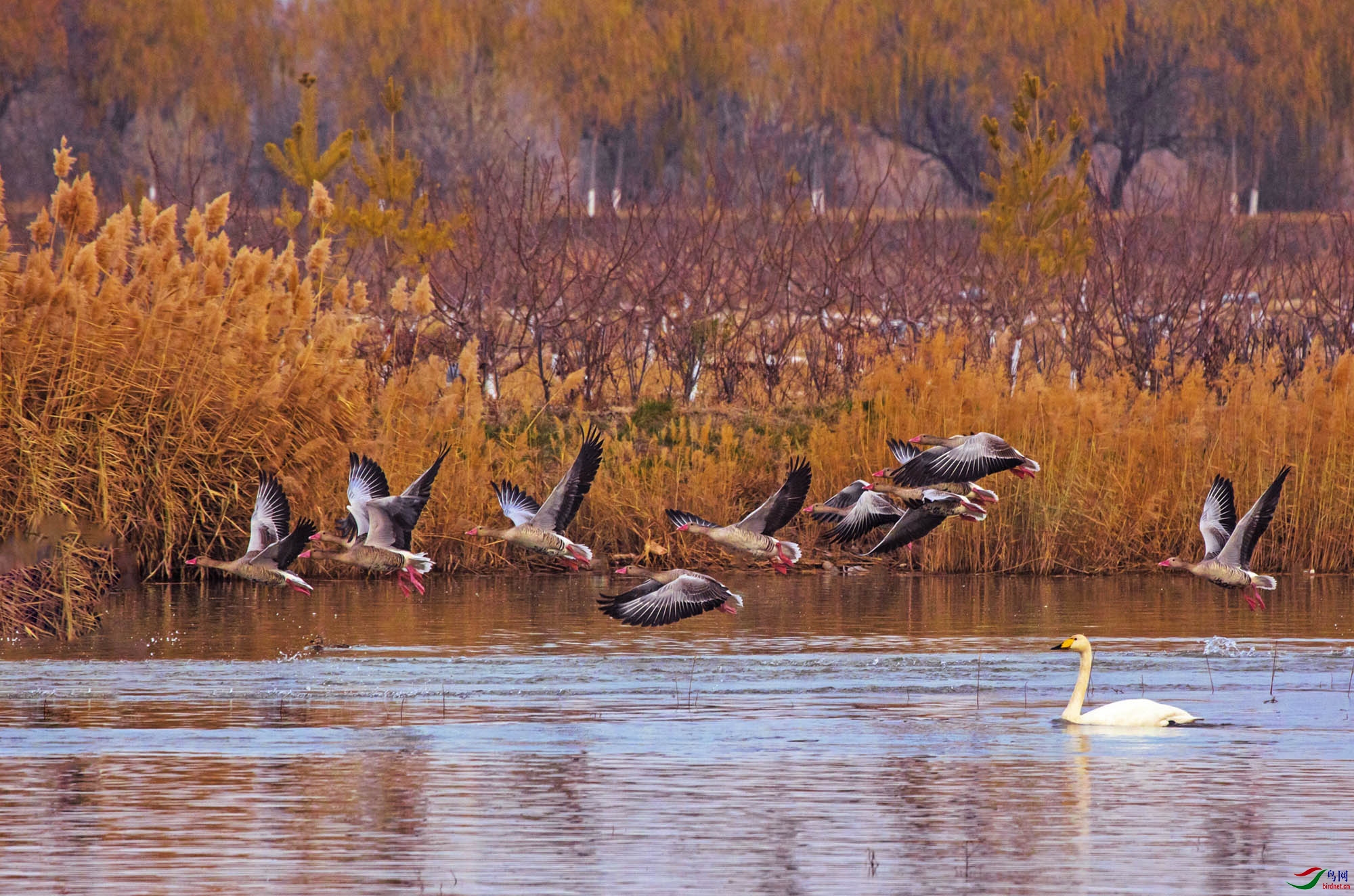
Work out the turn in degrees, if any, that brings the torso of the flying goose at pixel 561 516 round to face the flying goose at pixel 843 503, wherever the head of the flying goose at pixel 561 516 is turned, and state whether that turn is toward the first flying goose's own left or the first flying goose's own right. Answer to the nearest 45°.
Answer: approximately 180°

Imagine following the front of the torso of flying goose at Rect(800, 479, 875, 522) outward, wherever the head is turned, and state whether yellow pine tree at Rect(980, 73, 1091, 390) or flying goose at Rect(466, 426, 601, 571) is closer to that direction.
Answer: the flying goose

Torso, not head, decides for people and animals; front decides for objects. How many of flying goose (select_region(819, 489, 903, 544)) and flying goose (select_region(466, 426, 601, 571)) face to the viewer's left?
2

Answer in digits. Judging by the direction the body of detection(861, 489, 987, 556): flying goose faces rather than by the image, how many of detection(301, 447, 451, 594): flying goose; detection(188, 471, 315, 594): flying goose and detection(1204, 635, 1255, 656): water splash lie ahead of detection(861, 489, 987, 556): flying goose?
2

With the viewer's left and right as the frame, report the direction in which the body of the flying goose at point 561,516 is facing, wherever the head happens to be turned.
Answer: facing to the left of the viewer

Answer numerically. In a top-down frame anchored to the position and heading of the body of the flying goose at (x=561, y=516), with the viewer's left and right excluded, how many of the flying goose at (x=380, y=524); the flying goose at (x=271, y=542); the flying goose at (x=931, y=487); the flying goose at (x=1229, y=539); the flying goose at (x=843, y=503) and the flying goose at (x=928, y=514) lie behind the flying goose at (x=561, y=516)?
4

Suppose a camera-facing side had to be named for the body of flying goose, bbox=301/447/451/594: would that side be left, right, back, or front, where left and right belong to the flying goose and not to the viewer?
left

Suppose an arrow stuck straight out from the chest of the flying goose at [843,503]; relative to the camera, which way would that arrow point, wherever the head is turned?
to the viewer's left

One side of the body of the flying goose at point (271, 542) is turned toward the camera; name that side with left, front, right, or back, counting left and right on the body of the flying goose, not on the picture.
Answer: left

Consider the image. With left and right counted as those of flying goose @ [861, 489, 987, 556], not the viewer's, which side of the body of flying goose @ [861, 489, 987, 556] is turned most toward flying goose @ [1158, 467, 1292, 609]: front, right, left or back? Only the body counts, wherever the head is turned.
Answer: back

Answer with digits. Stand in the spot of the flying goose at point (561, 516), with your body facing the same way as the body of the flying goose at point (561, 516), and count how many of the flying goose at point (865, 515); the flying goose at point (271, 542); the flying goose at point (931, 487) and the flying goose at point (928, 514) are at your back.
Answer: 3

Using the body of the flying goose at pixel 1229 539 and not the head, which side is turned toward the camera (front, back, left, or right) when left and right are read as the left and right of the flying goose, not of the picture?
left

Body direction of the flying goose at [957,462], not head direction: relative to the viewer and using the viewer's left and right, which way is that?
facing to the left of the viewer

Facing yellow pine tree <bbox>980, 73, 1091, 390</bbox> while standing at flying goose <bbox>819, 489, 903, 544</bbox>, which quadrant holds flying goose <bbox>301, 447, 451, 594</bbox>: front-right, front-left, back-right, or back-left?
back-left
